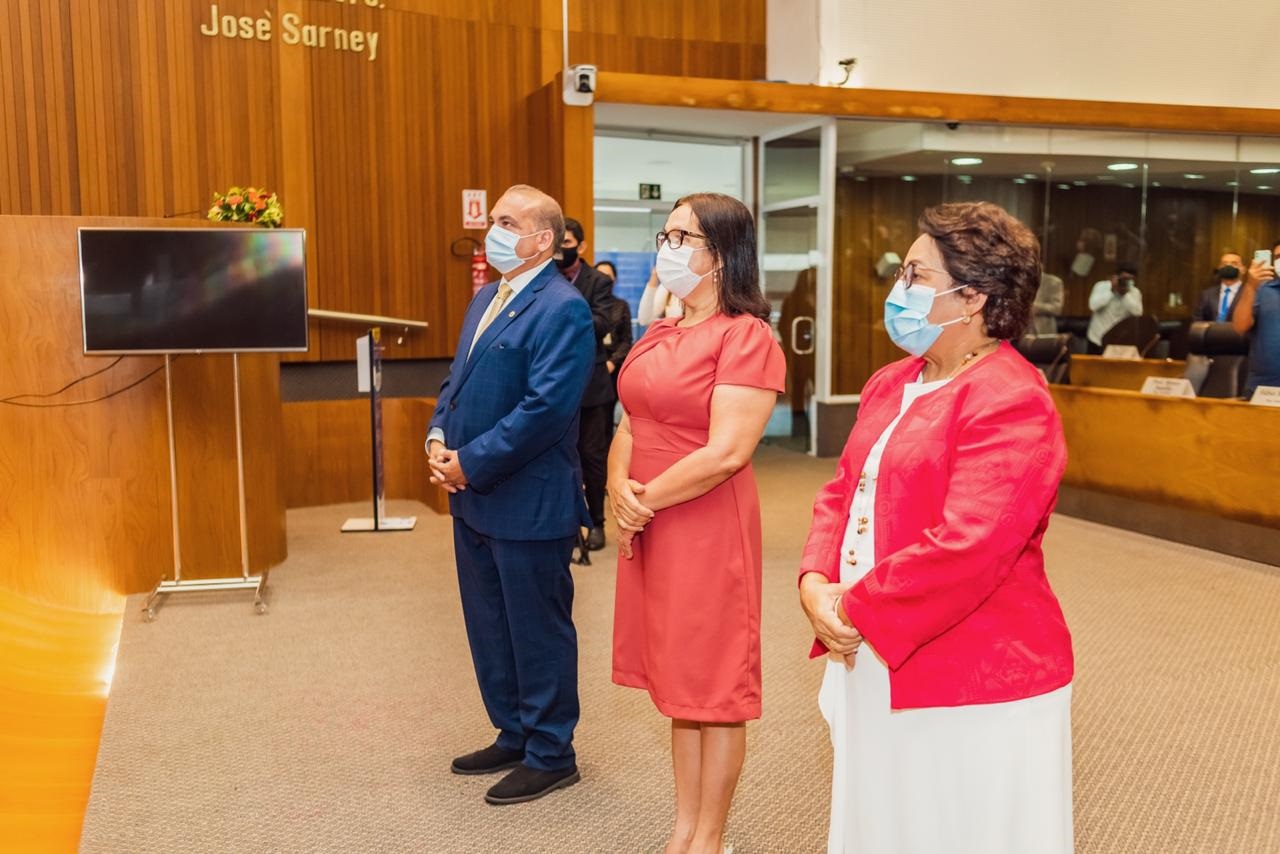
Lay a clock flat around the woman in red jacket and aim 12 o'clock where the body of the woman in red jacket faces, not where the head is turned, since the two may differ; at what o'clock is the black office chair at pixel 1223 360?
The black office chair is roughly at 5 o'clock from the woman in red jacket.

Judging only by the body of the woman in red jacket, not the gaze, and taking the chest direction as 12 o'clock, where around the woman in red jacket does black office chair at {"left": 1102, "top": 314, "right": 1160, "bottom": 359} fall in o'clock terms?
The black office chair is roughly at 5 o'clock from the woman in red jacket.

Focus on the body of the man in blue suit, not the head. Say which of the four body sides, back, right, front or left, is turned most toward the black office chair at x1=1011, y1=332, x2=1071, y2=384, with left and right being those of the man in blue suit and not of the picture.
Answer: back

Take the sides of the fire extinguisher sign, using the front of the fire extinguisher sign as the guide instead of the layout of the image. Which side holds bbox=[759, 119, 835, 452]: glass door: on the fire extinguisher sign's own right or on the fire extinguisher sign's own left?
on the fire extinguisher sign's own left

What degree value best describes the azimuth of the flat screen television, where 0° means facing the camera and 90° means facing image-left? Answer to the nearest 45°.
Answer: approximately 0°

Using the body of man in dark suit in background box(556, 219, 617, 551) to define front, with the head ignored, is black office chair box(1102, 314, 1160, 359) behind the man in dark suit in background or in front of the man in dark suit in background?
behind

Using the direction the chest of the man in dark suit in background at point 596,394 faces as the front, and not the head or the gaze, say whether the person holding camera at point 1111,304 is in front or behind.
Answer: behind

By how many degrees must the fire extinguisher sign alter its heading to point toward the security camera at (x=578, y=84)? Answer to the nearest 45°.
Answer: approximately 45° to its left

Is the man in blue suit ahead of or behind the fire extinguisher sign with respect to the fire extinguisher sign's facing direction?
ahead

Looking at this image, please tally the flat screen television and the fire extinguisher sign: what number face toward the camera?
2
